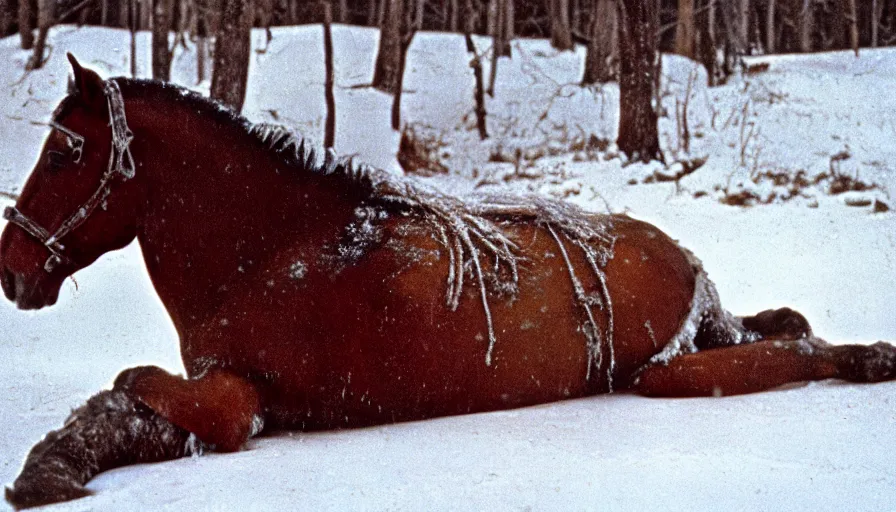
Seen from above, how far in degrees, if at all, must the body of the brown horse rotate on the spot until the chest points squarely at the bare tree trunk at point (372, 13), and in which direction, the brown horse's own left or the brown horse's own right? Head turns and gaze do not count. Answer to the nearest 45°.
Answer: approximately 90° to the brown horse's own right

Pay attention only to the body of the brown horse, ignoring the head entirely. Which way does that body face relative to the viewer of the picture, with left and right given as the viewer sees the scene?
facing to the left of the viewer

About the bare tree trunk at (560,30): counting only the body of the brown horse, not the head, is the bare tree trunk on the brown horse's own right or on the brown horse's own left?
on the brown horse's own right

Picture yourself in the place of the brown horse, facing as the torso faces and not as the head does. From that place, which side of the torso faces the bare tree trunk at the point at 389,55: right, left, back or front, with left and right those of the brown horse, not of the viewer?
right

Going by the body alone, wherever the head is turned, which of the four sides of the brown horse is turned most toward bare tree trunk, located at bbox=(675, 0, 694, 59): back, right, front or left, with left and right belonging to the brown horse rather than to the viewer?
right

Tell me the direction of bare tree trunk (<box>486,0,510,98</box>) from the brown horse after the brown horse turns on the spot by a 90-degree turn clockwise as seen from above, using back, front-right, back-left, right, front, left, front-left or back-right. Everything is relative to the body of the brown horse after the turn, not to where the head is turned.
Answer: front

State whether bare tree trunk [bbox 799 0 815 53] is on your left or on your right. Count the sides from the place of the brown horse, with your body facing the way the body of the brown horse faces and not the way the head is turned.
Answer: on your right
